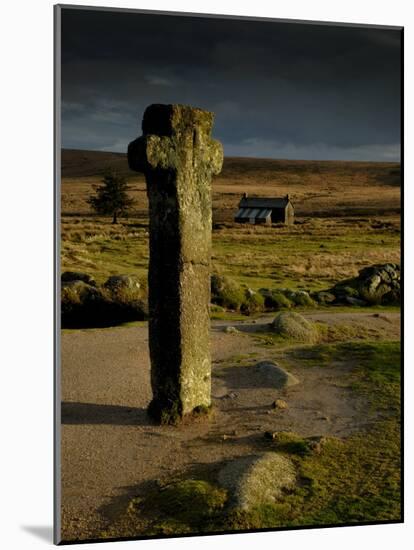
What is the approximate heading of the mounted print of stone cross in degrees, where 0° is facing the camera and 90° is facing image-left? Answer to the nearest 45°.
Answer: approximately 315°
